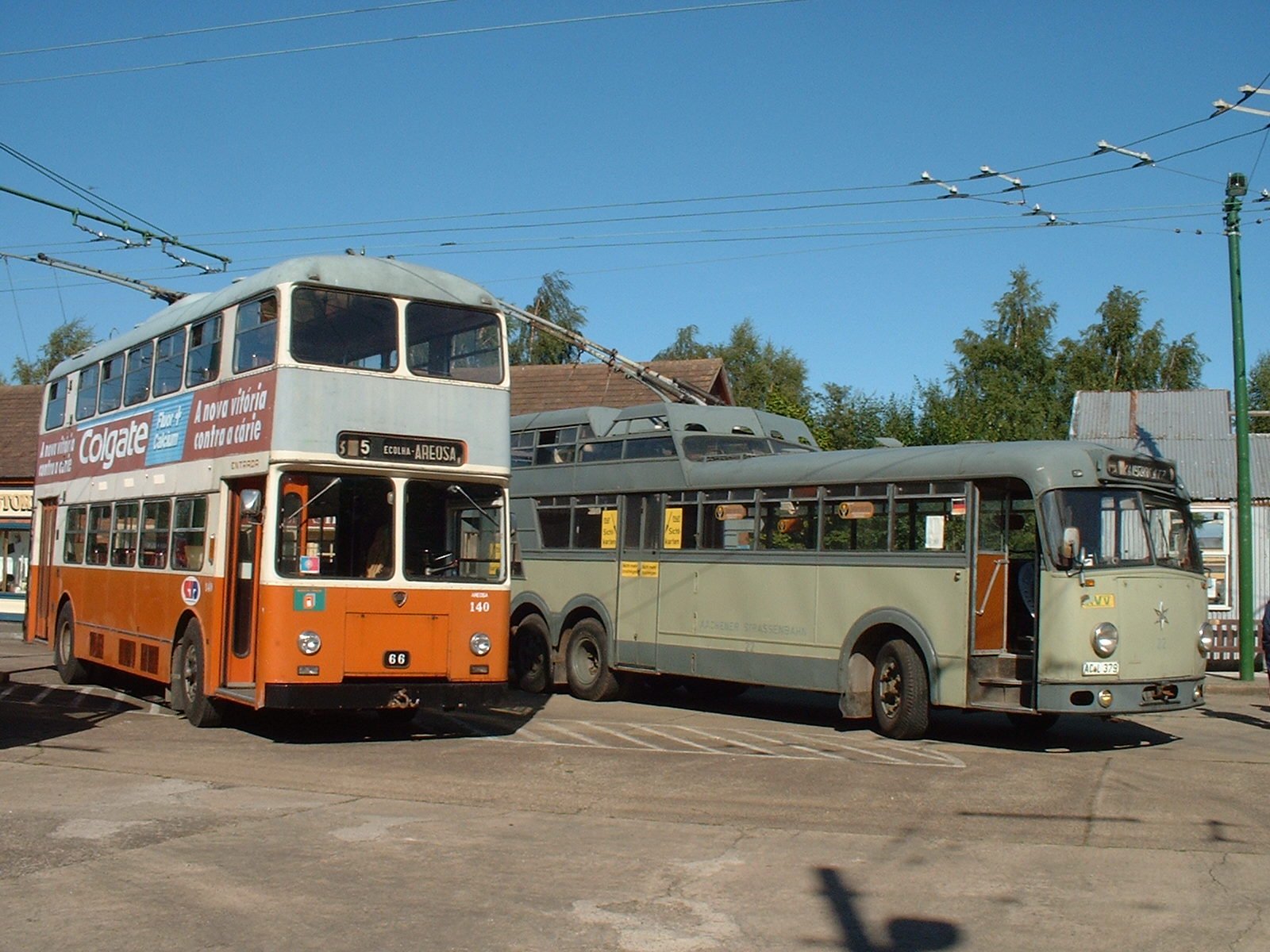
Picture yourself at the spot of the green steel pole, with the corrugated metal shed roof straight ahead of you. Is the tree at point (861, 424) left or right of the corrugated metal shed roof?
left

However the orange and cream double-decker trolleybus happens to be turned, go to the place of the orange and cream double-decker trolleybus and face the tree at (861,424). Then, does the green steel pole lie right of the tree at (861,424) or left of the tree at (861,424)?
right

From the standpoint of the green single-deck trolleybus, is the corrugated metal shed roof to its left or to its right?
on its left

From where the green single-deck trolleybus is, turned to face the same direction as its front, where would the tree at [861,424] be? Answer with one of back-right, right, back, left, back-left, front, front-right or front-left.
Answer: back-left

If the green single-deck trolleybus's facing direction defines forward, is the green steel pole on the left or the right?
on its left

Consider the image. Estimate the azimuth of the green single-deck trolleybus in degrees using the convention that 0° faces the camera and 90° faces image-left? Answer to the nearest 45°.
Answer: approximately 315°
